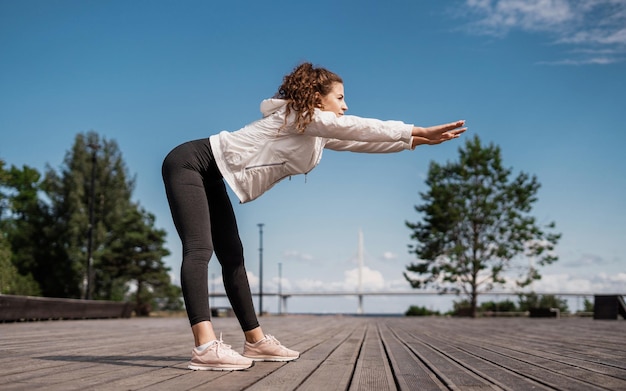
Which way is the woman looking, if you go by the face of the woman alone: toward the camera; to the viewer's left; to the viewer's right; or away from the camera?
to the viewer's right

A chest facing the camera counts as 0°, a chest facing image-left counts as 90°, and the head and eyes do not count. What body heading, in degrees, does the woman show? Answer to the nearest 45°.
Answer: approximately 270°

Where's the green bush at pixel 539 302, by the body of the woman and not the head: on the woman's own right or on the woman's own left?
on the woman's own left

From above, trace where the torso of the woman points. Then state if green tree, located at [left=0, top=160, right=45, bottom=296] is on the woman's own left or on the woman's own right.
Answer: on the woman's own left

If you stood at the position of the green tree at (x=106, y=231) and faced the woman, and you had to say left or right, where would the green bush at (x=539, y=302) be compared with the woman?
left

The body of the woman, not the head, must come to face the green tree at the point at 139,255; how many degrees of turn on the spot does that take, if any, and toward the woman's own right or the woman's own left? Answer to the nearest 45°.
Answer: approximately 90° to the woman's own left

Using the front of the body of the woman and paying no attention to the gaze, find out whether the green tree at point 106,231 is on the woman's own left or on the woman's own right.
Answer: on the woman's own left

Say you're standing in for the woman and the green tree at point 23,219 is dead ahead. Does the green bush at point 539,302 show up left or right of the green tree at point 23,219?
right
